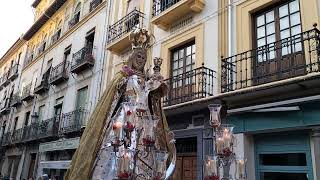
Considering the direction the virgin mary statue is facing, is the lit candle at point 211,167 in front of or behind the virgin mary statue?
in front

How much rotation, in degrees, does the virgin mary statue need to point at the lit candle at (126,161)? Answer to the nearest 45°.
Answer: approximately 45° to its right

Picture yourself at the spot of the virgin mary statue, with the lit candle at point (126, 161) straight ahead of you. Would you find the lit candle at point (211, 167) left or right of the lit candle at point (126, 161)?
left

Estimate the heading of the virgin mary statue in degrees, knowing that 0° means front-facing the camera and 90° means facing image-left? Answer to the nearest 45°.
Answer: approximately 315°
